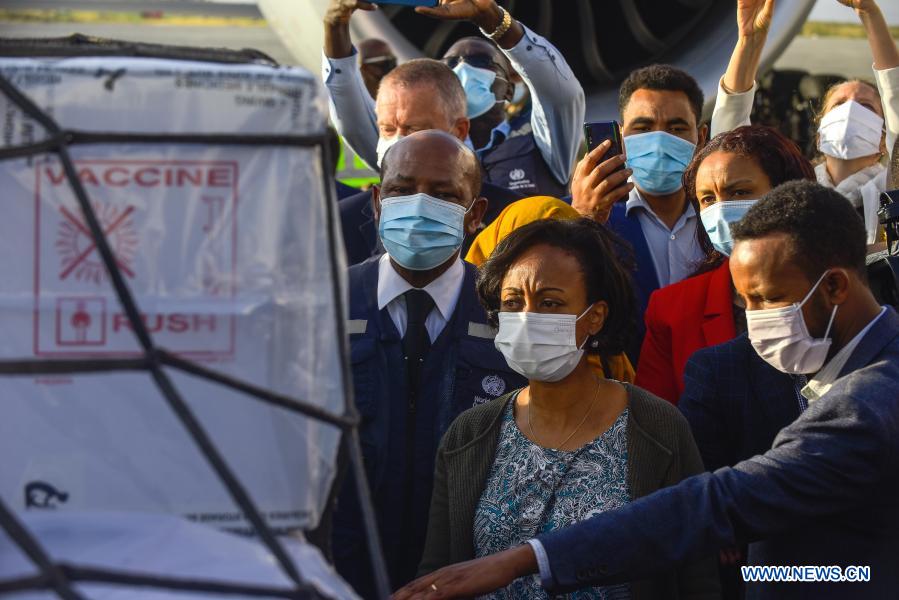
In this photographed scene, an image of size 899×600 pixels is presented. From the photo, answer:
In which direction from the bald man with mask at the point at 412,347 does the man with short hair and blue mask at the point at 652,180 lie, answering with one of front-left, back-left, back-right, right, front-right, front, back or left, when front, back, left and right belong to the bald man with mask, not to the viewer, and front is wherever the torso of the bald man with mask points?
back-left

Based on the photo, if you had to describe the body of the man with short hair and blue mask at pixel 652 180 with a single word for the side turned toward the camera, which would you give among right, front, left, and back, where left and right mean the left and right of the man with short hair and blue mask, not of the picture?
front

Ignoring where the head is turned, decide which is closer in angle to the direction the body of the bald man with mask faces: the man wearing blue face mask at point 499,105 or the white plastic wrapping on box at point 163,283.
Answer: the white plastic wrapping on box

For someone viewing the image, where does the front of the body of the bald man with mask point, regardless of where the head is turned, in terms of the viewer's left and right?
facing the viewer

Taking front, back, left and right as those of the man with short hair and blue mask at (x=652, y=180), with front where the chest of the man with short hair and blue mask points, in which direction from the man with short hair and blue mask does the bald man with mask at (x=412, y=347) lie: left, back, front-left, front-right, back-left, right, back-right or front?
front-right

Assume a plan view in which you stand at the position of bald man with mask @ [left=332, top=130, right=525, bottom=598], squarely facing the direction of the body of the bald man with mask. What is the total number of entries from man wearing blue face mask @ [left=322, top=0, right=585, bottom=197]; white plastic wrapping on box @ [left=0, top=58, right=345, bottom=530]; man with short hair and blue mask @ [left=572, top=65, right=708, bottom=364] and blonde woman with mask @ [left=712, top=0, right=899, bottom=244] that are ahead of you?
1

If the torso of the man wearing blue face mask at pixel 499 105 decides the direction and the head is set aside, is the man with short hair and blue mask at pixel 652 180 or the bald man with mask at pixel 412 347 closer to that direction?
the bald man with mask

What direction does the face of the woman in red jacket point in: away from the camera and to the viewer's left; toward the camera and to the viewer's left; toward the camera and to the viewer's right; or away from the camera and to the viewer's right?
toward the camera and to the viewer's left

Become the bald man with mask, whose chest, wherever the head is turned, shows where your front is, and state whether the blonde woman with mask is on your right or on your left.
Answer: on your left

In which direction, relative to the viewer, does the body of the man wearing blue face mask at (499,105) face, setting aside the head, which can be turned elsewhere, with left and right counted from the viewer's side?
facing the viewer and to the left of the viewer

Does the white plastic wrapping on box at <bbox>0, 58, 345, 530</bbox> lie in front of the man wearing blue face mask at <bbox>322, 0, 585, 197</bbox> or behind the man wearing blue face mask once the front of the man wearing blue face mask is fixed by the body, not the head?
in front

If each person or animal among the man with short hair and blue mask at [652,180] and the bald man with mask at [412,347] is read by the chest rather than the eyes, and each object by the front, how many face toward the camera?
2
